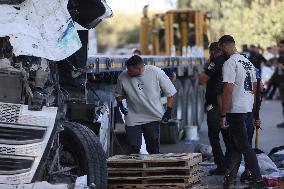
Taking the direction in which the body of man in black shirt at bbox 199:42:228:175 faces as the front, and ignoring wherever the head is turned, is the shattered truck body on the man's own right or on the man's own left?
on the man's own left

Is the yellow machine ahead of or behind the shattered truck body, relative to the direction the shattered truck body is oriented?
behind

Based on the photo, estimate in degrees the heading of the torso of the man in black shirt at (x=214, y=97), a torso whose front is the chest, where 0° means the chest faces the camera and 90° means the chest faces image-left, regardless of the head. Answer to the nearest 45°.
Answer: approximately 90°

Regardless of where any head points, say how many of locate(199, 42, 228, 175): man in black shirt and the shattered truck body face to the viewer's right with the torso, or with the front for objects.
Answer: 0

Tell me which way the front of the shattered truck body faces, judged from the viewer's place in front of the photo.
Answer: facing the viewer and to the left of the viewer
